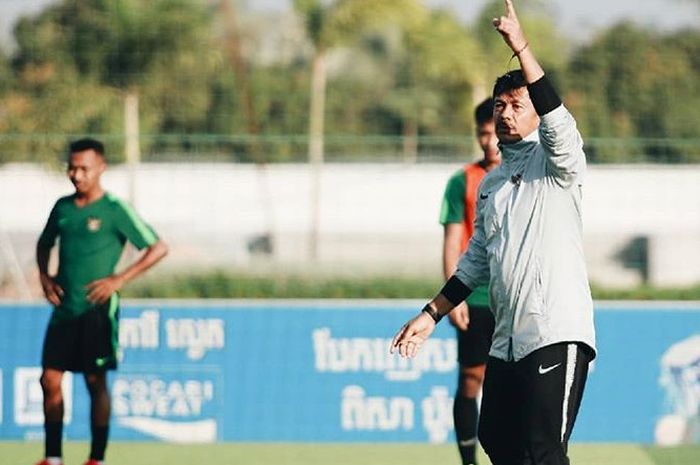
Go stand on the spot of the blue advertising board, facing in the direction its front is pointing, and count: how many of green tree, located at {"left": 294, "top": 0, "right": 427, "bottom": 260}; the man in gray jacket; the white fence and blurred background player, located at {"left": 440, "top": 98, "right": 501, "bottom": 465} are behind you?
2

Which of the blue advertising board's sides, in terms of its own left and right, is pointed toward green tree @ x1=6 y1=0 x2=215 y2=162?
back

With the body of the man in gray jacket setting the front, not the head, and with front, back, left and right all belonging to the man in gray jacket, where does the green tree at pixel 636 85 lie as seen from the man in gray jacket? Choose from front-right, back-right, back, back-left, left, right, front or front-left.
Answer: back-right

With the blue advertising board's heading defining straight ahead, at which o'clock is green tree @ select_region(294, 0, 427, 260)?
The green tree is roughly at 6 o'clock from the blue advertising board.

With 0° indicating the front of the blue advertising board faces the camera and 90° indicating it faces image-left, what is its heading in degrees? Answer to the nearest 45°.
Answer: approximately 0°

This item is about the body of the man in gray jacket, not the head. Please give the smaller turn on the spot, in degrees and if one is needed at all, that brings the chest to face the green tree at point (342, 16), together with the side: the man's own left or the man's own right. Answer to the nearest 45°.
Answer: approximately 135° to the man's own right

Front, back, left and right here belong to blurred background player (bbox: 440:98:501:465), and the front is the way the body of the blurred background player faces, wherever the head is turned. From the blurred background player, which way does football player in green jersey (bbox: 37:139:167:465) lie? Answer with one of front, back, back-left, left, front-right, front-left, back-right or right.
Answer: back-right

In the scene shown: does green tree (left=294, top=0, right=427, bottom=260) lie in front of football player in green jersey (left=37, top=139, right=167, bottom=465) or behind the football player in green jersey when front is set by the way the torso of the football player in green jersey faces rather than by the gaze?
behind

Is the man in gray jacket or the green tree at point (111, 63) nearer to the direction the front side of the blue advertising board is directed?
the man in gray jacket

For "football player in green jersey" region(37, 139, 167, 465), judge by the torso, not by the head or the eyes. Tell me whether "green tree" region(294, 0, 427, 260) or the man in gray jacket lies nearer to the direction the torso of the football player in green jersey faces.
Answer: the man in gray jacket
